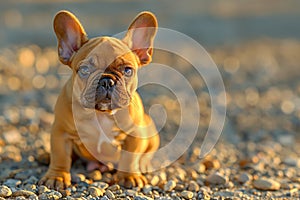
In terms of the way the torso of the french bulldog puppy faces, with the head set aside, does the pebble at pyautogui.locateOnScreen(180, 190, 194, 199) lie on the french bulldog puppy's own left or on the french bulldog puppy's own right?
on the french bulldog puppy's own left

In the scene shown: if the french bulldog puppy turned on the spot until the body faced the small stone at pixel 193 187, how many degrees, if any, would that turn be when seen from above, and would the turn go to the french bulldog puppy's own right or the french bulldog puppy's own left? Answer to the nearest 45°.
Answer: approximately 90° to the french bulldog puppy's own left

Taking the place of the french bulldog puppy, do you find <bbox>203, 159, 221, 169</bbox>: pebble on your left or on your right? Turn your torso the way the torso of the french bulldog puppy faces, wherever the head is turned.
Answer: on your left

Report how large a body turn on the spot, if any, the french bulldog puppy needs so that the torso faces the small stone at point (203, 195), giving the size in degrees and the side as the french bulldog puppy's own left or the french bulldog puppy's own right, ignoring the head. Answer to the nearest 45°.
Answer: approximately 90° to the french bulldog puppy's own left

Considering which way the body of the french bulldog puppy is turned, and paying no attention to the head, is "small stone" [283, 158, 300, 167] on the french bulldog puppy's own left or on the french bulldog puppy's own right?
on the french bulldog puppy's own left

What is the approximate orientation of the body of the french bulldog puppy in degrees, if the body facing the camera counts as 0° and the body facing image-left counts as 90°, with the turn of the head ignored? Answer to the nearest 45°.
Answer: approximately 0°

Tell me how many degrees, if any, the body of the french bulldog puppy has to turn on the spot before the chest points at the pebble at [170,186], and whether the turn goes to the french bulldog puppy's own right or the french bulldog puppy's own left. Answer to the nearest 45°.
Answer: approximately 90° to the french bulldog puppy's own left
